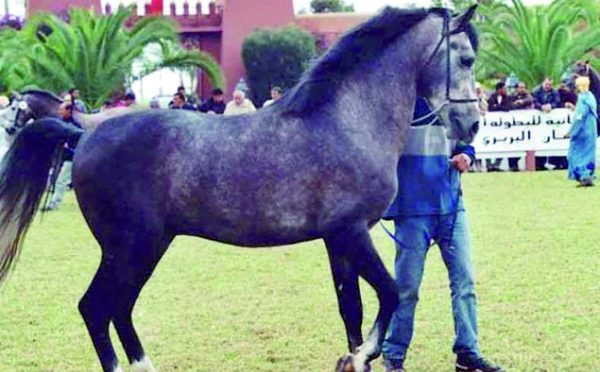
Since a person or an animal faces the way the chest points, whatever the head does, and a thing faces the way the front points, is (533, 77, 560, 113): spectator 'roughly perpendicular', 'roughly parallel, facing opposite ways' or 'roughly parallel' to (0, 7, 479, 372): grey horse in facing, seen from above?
roughly perpendicular

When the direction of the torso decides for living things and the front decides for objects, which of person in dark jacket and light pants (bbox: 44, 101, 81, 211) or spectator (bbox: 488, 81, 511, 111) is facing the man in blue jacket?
spectator (bbox: 488, 81, 511, 111)

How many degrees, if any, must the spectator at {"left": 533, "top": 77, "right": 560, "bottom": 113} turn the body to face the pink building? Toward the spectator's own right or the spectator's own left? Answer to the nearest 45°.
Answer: approximately 135° to the spectator's own right

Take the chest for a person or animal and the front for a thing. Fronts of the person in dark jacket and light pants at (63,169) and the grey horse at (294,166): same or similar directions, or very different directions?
very different directions

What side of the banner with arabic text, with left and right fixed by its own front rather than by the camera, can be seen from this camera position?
front

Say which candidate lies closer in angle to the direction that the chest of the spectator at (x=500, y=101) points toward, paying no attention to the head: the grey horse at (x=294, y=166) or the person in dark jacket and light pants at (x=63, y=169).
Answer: the grey horse

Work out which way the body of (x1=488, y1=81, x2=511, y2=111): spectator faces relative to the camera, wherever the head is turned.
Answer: toward the camera

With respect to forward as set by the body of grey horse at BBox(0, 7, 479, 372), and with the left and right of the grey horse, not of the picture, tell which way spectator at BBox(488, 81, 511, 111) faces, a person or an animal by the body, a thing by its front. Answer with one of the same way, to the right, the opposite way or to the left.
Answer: to the right

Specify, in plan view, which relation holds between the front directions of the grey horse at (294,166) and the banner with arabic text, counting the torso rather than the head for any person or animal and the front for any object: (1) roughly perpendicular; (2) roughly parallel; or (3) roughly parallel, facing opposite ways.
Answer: roughly perpendicular

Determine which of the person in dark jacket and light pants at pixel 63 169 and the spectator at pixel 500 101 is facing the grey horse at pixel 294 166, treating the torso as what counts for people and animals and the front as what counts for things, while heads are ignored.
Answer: the spectator at pixel 500 101

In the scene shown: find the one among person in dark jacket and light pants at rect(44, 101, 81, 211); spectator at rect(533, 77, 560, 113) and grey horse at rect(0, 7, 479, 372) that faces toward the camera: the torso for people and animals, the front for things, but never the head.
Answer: spectator at rect(533, 77, 560, 113)
